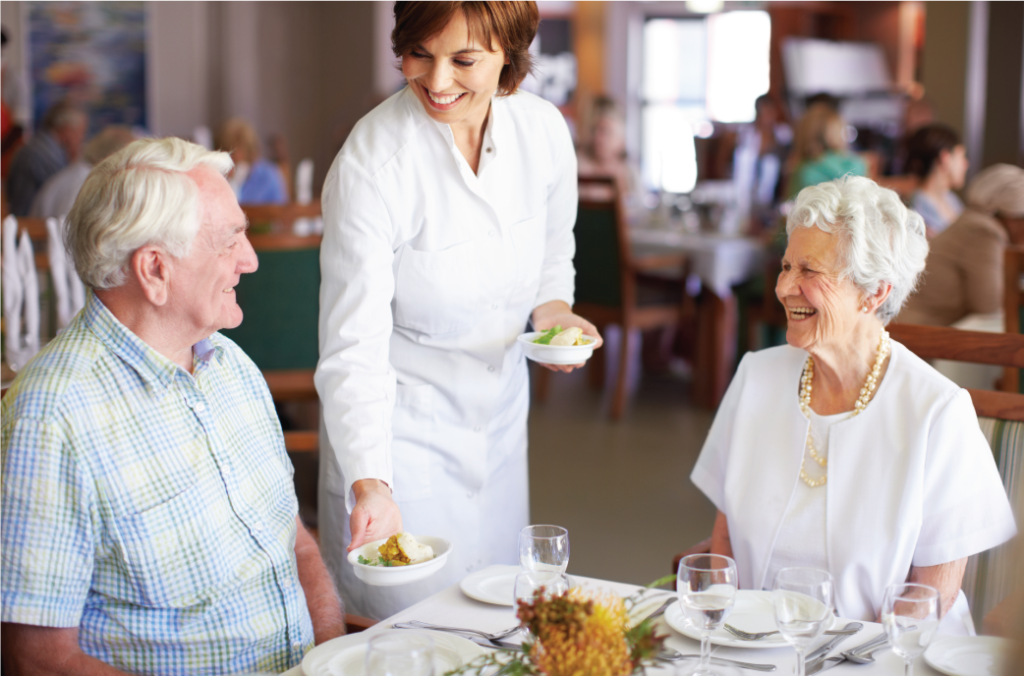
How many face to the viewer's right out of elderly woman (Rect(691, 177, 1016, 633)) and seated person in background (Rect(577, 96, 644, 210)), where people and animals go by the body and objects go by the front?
0

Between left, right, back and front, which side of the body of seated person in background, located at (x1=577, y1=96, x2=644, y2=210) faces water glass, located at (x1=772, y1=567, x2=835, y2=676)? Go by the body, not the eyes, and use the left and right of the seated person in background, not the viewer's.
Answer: front

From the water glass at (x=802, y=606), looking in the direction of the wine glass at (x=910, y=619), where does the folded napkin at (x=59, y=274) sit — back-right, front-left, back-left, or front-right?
back-left

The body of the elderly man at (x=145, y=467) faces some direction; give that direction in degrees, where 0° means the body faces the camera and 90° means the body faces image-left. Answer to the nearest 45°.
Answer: approximately 315°

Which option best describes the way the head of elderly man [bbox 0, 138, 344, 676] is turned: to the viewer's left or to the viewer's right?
to the viewer's right

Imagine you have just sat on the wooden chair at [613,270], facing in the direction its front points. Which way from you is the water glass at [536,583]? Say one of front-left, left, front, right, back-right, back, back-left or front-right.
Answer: back-right

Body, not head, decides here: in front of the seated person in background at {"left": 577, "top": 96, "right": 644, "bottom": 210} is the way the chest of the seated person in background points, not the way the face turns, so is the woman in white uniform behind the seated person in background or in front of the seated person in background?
in front

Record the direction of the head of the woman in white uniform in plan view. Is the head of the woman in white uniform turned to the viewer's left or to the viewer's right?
to the viewer's left

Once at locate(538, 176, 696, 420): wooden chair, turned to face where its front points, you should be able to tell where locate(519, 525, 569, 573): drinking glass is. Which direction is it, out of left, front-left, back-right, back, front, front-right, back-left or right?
back-right
